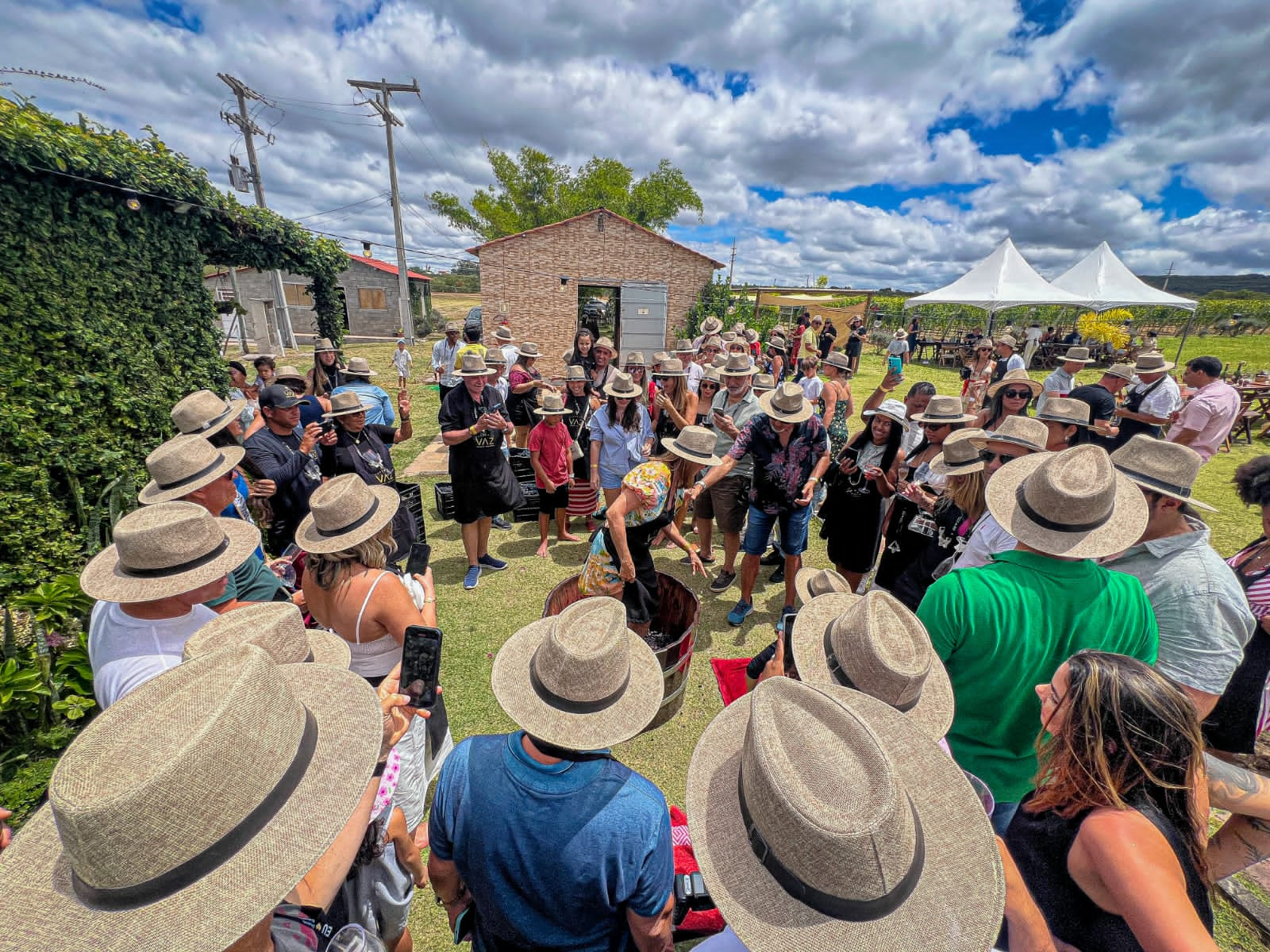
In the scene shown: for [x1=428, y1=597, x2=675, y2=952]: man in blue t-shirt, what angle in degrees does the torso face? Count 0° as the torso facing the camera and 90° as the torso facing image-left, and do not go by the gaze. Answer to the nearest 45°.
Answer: approximately 180°

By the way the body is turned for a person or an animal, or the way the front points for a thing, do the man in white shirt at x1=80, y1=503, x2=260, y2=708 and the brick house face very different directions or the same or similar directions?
very different directions

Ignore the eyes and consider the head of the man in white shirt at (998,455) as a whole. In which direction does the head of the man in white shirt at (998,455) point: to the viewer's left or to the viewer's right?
to the viewer's left

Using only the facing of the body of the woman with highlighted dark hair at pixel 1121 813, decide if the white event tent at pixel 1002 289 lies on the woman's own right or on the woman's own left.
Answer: on the woman's own right

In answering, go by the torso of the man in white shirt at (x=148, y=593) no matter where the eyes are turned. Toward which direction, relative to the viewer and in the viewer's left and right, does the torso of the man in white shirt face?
facing away from the viewer and to the right of the viewer

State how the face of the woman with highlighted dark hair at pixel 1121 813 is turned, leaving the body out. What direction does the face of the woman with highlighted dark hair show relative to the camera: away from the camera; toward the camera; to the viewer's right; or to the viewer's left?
to the viewer's left

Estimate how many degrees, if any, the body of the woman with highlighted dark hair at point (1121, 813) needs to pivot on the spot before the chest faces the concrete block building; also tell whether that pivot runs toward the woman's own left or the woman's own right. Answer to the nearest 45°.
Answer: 0° — they already face it

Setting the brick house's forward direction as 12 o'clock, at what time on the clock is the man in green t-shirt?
The man in green t-shirt is roughly at 12 o'clock from the brick house.

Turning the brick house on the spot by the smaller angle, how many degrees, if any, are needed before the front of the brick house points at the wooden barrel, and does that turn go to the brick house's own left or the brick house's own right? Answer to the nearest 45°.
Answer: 0° — it already faces it

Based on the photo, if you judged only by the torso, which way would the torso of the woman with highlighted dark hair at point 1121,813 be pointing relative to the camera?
to the viewer's left

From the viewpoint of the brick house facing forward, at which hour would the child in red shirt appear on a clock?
The child in red shirt is roughly at 12 o'clock from the brick house.

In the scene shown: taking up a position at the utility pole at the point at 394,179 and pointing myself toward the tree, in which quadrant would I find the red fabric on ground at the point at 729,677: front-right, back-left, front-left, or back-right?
back-right

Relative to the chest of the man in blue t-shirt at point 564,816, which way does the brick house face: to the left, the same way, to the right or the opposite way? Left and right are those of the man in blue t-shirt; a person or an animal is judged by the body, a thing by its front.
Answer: the opposite way
